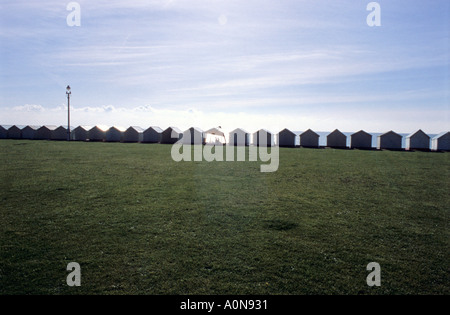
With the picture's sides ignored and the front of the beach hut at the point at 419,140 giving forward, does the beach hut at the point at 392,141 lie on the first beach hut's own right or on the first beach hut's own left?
on the first beach hut's own left

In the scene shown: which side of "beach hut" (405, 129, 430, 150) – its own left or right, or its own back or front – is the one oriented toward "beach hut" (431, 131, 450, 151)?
right

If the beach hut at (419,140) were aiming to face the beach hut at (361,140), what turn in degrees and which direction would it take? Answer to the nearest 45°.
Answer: approximately 90° to its left

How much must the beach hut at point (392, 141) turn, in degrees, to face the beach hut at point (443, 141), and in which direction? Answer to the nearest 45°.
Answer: approximately 90° to its right

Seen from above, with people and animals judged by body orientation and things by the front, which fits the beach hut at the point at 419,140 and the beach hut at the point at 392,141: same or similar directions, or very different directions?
same or similar directions

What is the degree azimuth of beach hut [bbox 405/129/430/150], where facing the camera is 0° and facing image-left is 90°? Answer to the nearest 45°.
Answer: approximately 180°

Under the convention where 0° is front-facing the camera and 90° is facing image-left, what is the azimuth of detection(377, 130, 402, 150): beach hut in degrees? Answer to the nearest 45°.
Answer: approximately 180°

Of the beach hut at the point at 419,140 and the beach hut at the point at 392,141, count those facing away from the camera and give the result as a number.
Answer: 2
